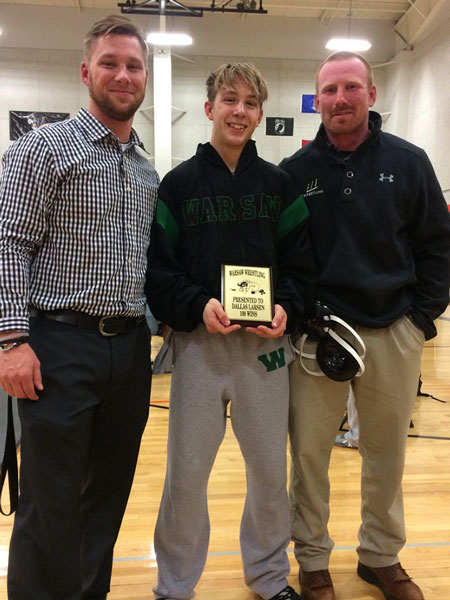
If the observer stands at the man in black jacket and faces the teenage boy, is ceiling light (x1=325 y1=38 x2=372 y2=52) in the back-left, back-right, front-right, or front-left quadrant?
back-right

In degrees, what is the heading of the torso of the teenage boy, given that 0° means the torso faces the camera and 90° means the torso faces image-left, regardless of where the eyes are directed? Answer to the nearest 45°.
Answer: approximately 0°

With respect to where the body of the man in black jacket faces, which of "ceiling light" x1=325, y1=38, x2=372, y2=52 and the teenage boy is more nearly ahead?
the teenage boy

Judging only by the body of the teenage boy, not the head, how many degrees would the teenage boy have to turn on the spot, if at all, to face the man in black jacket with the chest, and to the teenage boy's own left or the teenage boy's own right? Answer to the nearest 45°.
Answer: approximately 90° to the teenage boy's own left

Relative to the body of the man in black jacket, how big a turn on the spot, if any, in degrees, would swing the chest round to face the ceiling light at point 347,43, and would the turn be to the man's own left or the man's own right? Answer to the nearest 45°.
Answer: approximately 180°

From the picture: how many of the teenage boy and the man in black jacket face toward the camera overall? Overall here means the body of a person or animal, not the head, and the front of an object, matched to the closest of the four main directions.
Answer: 2

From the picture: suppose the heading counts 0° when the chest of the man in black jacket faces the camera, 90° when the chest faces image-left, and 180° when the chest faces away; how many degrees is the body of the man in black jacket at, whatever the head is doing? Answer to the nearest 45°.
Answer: approximately 0°

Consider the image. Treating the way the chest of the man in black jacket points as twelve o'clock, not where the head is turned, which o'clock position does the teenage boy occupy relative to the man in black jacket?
The teenage boy is roughly at 2 o'clock from the man in black jacket.
